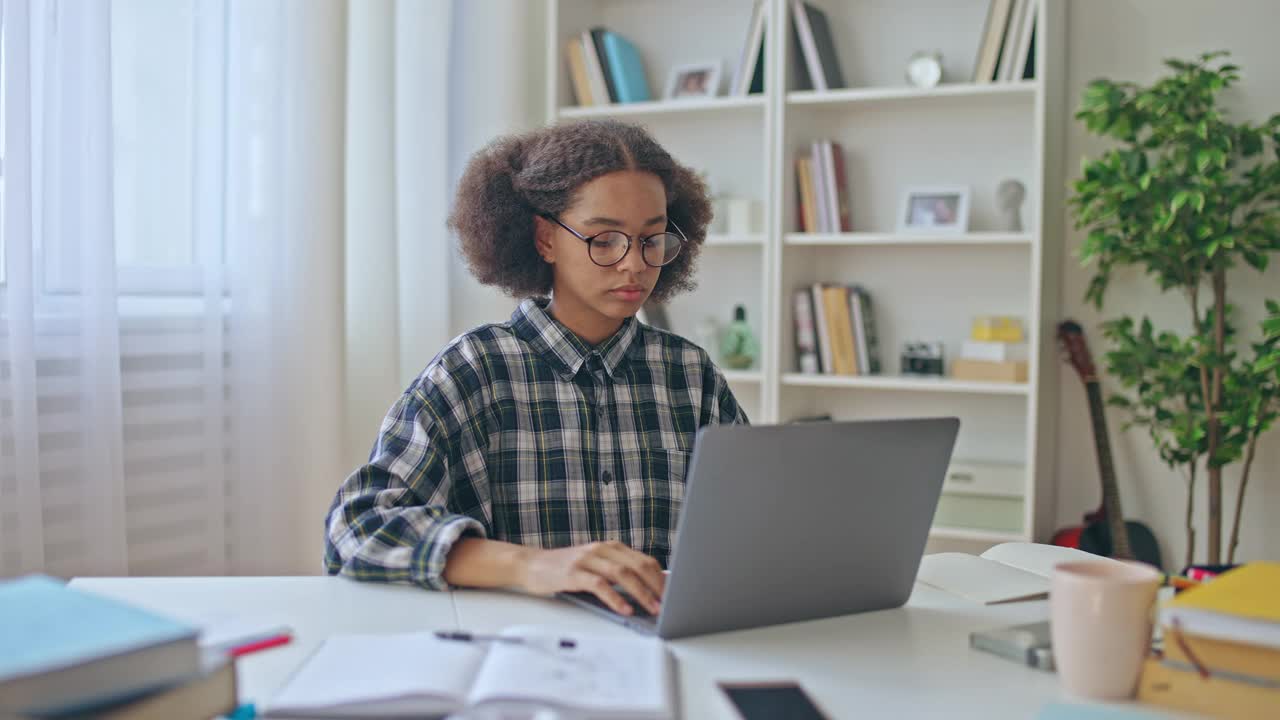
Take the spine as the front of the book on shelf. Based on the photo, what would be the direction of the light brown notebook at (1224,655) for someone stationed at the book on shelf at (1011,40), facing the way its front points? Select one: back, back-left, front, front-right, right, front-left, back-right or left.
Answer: front

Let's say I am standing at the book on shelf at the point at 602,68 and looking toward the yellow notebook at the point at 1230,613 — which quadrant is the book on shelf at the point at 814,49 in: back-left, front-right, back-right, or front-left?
front-left

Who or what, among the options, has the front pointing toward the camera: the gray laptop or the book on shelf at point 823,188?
the book on shelf

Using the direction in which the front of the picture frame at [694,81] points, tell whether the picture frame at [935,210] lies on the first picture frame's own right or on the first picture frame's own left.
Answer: on the first picture frame's own left

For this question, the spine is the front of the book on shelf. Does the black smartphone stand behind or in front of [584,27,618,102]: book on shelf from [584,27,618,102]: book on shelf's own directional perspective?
in front

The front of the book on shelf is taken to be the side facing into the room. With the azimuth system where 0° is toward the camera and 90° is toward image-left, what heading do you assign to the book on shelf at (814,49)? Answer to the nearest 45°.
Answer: approximately 0°

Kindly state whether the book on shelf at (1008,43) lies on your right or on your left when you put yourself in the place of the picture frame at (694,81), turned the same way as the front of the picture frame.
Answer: on your left

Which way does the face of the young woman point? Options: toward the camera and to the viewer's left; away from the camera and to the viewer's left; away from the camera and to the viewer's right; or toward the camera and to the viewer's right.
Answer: toward the camera and to the viewer's right

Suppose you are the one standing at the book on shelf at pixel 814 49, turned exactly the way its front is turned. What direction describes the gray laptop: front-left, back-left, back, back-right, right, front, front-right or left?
front

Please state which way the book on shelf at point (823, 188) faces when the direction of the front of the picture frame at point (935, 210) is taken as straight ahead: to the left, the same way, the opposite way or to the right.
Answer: the same way

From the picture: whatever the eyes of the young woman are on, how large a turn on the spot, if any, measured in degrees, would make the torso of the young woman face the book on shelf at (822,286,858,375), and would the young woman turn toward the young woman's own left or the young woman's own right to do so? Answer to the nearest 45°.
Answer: approximately 90° to the young woman's own left

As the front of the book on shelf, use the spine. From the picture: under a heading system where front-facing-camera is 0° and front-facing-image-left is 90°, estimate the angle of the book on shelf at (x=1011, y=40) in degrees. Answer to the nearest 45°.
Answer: approximately 0°

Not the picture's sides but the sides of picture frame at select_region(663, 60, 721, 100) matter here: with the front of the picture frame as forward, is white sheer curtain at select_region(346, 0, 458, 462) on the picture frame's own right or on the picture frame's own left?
on the picture frame's own right

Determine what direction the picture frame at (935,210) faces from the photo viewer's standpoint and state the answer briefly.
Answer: facing the viewer

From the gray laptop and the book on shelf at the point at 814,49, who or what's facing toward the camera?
the book on shelf
